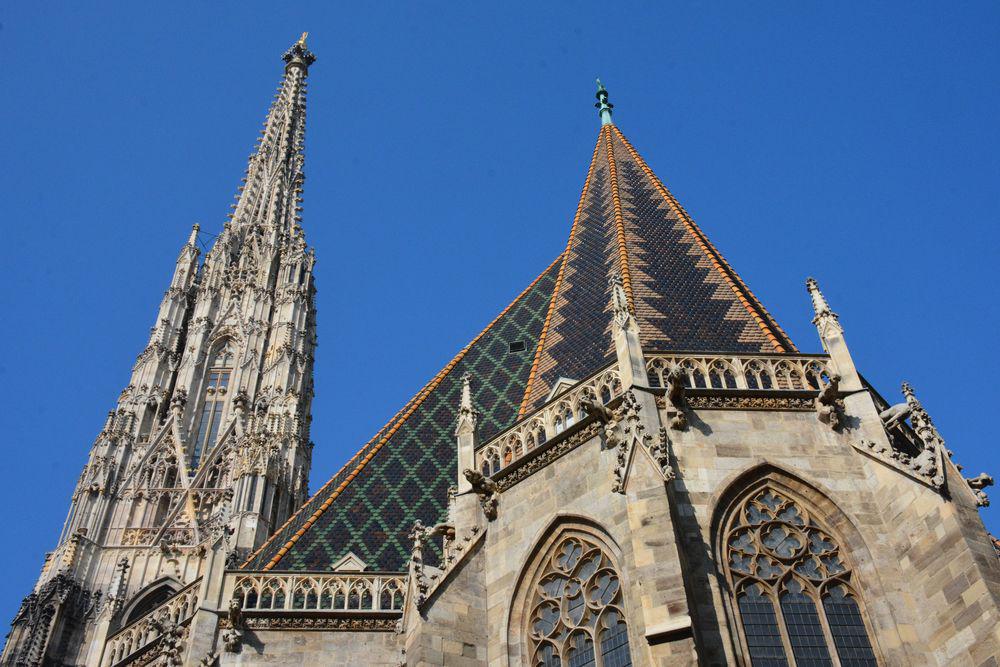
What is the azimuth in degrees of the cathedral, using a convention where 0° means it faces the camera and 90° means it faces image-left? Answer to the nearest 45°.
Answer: approximately 135°
